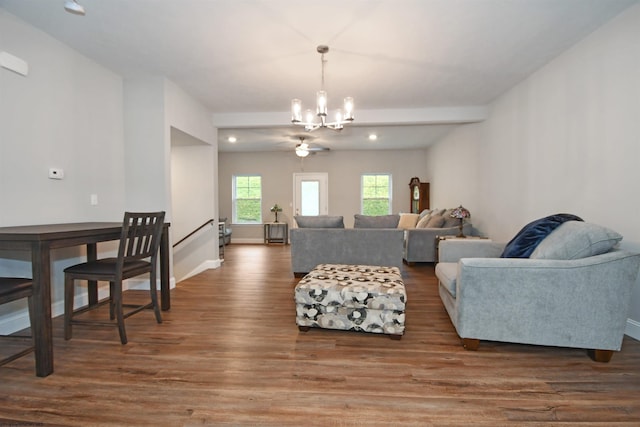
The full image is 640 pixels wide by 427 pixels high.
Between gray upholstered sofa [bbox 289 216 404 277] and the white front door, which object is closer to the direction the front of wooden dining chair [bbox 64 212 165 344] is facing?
the white front door

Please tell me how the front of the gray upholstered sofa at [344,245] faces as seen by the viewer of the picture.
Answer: facing away from the viewer

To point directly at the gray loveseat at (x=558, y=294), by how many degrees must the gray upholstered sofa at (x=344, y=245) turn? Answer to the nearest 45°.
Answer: approximately 135° to its right

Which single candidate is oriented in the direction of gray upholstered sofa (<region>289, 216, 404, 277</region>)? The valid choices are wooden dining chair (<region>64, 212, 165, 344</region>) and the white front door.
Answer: the white front door

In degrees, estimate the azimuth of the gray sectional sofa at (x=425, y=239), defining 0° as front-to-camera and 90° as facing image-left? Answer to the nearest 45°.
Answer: approximately 90°

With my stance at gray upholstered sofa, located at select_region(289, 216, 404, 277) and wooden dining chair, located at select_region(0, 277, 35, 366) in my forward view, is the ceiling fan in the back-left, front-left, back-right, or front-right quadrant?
back-right

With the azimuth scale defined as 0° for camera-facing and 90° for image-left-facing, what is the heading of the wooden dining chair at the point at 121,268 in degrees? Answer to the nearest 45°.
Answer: approximately 135°

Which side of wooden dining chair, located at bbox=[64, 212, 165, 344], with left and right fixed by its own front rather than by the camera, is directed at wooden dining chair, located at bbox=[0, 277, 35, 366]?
left

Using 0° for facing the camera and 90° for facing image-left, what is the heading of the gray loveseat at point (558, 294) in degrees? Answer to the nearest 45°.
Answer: approximately 90°

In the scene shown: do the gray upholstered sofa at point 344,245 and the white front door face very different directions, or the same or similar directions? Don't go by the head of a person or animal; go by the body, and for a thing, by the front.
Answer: very different directions
